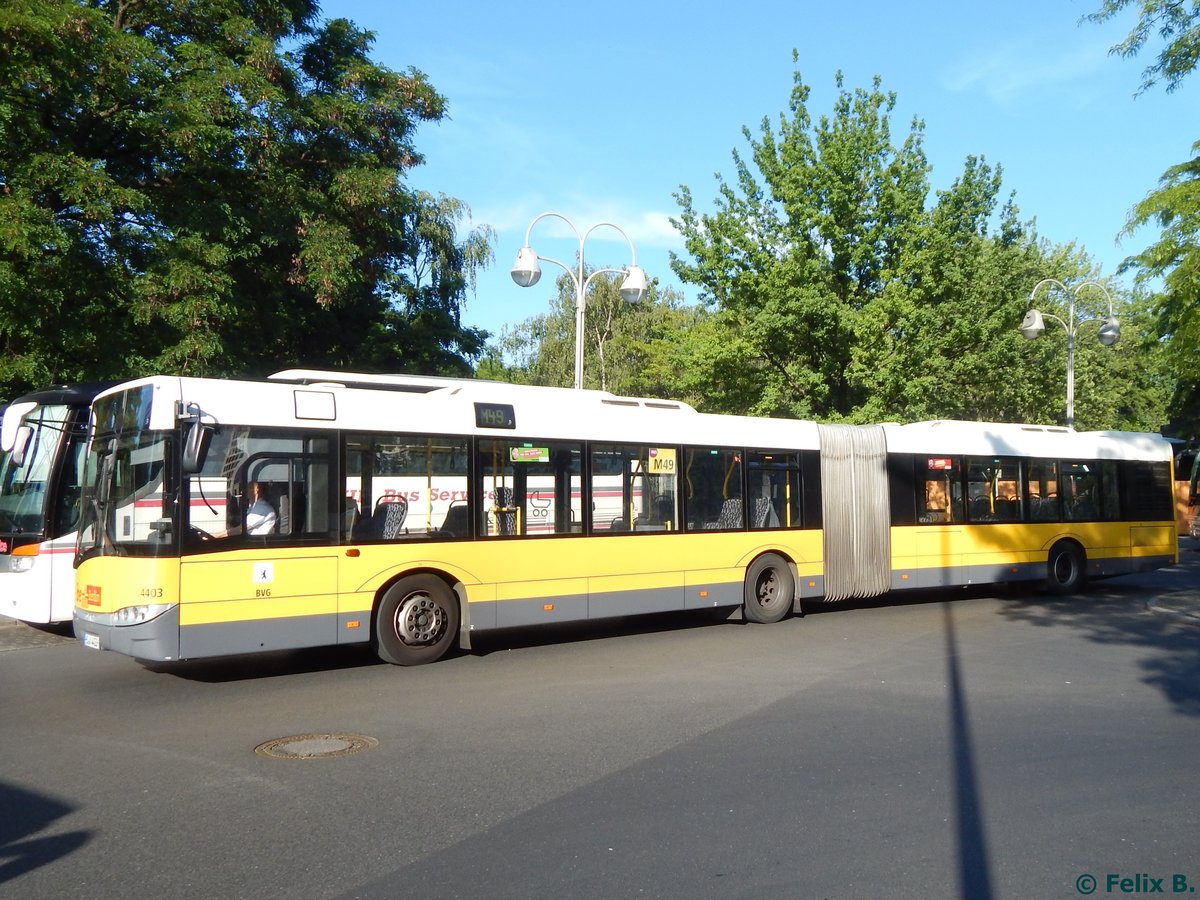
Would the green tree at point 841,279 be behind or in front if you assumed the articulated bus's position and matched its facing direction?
behind

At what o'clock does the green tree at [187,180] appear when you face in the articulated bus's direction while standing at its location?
The green tree is roughly at 3 o'clock from the articulated bus.

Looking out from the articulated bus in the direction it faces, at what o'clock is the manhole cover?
The manhole cover is roughly at 11 o'clock from the articulated bus.

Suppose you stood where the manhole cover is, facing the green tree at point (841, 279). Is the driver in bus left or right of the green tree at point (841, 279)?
left

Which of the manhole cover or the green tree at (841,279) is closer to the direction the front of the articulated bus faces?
the manhole cover

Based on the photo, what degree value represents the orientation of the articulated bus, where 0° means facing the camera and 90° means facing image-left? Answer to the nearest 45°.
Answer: approximately 45°
